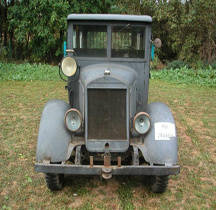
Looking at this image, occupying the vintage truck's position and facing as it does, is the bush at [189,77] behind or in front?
behind

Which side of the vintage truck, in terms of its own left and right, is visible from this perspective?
front

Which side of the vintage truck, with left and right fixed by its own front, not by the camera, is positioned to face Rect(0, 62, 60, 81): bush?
back

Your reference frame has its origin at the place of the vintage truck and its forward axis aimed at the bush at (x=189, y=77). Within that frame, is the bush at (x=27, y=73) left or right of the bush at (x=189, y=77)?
left
